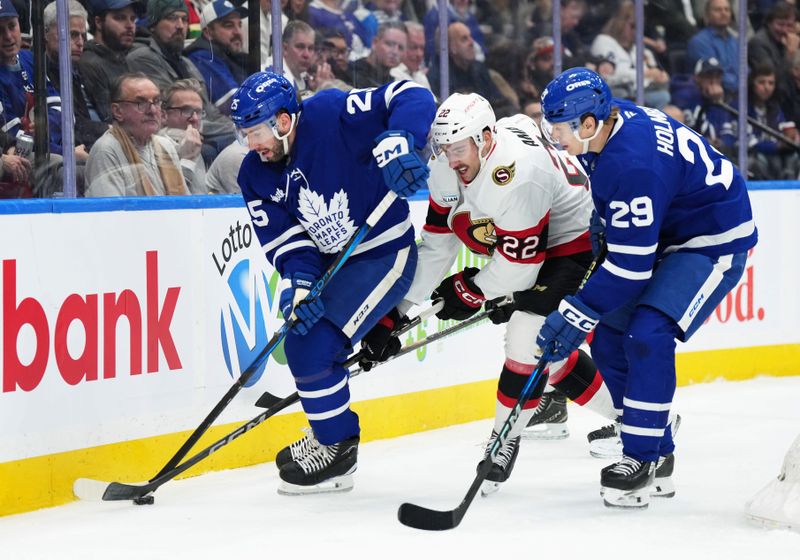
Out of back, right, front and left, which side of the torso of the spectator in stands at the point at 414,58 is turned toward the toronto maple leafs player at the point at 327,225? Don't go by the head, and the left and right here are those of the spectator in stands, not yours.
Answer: front

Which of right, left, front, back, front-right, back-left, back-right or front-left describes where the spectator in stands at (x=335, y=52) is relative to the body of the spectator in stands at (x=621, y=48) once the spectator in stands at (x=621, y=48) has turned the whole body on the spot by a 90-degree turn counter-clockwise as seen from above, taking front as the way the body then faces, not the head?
back

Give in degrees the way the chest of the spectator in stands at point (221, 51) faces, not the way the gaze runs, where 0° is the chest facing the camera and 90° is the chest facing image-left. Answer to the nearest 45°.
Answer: approximately 315°

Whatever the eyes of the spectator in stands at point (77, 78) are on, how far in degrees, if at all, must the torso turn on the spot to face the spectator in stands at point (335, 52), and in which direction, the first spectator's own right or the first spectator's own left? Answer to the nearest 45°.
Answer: approximately 90° to the first spectator's own left

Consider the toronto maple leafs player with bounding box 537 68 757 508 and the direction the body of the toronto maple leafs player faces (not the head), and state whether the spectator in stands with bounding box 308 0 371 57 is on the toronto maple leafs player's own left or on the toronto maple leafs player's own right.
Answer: on the toronto maple leafs player's own right

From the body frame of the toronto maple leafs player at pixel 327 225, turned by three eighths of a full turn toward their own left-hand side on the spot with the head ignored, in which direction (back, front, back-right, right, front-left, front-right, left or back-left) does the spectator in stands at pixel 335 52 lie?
left

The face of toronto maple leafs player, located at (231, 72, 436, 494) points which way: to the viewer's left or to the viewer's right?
to the viewer's left

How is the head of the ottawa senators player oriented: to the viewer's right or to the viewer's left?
to the viewer's left

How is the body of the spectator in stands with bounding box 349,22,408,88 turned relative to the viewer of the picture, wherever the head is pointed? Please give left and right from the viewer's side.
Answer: facing the viewer and to the right of the viewer

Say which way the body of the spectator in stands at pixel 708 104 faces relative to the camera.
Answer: toward the camera

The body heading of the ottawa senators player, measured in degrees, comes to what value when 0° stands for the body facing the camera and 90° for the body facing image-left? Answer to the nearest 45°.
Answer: approximately 45°

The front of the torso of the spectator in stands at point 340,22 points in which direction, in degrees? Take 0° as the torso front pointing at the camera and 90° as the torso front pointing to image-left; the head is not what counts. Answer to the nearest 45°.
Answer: approximately 315°
